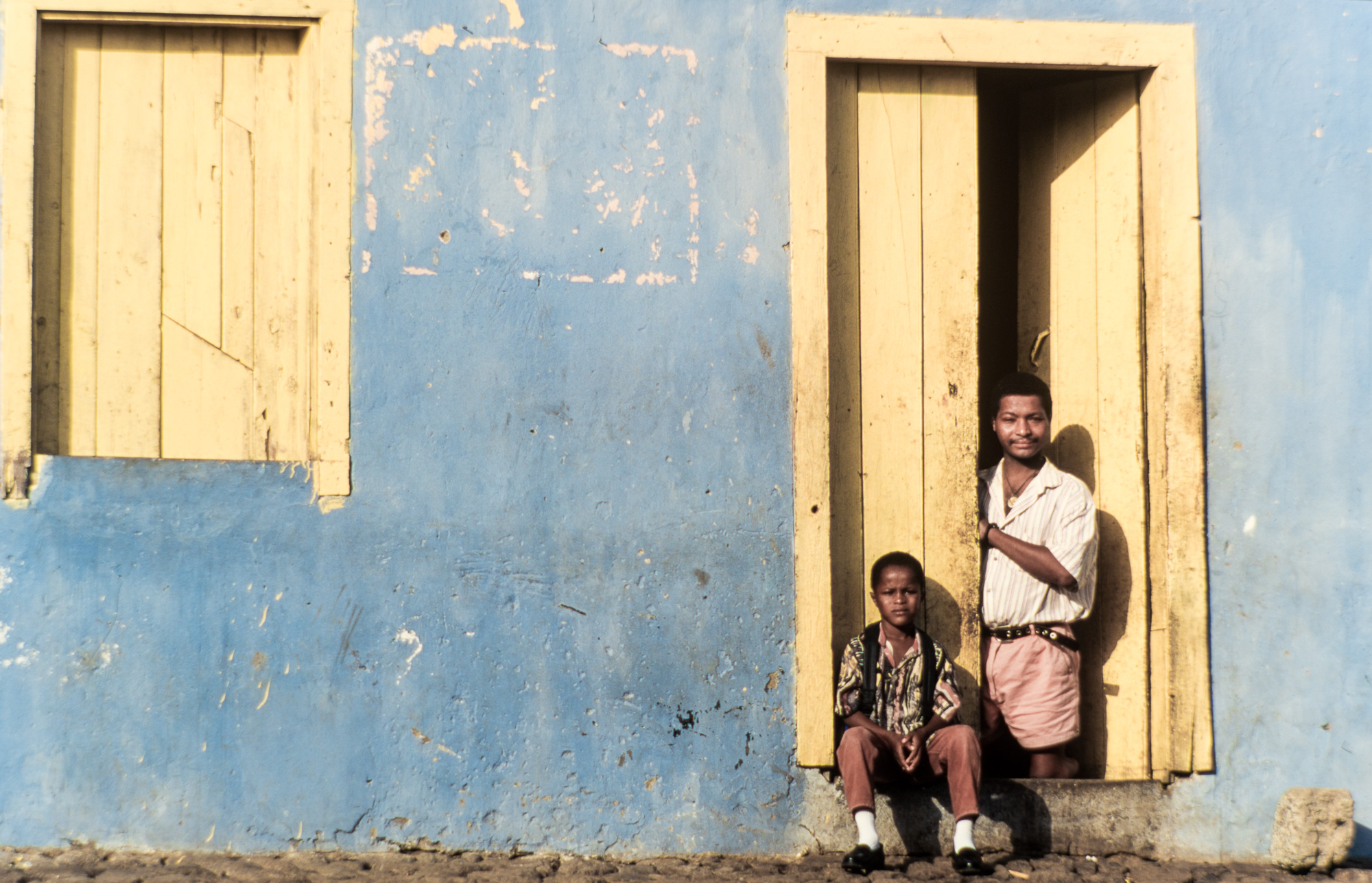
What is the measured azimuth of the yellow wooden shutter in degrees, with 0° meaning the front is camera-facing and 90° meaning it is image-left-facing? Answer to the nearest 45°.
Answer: approximately 0°

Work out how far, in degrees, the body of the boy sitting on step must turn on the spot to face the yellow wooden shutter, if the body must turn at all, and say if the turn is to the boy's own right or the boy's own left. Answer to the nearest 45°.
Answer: approximately 90° to the boy's own right

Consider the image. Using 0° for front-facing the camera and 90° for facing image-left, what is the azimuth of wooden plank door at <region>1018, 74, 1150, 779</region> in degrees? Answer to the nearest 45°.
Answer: approximately 45°

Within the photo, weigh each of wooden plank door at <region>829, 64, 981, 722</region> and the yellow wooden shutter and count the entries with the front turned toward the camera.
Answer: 2

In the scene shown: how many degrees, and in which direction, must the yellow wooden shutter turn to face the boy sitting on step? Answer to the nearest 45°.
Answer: approximately 45° to its left
